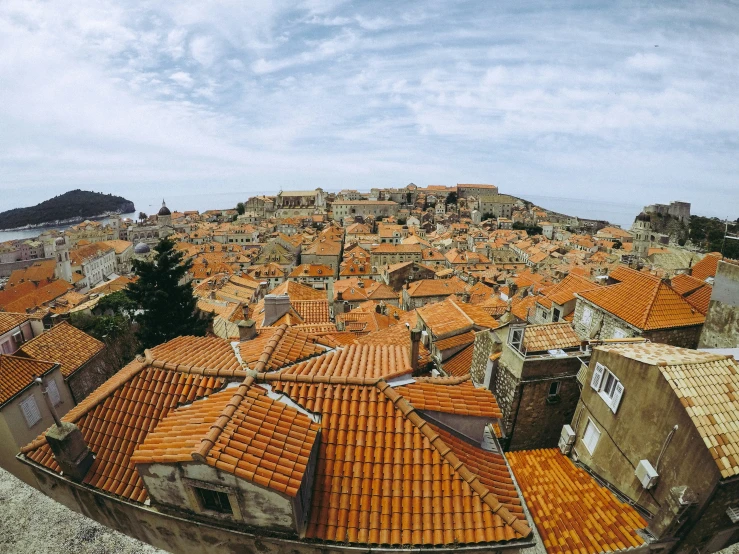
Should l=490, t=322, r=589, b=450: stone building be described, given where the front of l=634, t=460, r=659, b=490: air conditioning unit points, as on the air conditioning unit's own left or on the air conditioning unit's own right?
on the air conditioning unit's own right

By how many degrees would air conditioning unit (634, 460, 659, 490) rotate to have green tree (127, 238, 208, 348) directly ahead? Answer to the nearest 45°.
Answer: approximately 45° to its right

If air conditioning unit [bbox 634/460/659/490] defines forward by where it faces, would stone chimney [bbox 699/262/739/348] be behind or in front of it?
behind

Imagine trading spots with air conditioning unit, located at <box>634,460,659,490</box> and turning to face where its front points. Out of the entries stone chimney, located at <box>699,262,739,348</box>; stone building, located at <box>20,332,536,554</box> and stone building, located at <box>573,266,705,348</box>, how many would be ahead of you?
1

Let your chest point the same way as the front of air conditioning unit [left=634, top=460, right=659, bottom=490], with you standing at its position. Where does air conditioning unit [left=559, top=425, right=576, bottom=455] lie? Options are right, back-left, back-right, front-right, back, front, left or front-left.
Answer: right

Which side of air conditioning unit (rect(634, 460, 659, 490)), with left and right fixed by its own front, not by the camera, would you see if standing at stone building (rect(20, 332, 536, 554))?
front

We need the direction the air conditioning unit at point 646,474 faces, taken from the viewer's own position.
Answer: facing the viewer and to the left of the viewer

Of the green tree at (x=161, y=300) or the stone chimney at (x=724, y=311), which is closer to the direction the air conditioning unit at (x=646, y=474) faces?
the green tree

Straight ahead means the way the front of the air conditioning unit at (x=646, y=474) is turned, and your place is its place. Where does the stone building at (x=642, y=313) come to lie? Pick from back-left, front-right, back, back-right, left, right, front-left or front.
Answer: back-right
